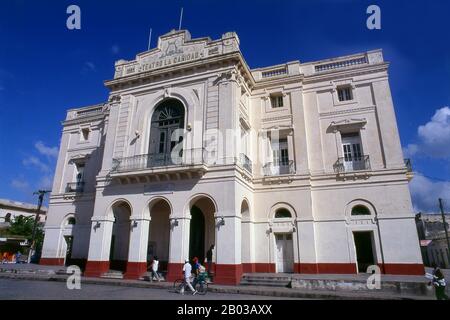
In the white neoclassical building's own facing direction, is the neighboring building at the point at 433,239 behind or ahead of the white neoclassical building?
behind

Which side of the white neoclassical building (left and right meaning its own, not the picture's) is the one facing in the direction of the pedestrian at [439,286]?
left

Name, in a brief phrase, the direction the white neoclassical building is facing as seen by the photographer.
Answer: facing the viewer and to the left of the viewer

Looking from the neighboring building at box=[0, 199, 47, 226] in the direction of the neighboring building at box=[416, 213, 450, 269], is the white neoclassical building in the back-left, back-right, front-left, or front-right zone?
front-right

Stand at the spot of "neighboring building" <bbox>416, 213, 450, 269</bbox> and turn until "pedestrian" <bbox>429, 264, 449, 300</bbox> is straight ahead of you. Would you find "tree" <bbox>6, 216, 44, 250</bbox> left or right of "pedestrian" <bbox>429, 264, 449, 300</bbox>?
right

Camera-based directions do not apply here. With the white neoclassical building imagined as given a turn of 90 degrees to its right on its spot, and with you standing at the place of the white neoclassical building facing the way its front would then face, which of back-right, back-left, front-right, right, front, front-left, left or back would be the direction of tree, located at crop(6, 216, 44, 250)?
front

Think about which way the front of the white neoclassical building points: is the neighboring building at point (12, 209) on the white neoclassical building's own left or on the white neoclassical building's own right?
on the white neoclassical building's own right

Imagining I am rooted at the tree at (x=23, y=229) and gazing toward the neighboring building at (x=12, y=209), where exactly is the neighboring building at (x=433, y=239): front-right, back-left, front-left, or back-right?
back-right
